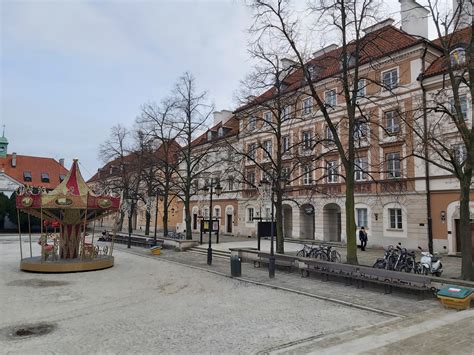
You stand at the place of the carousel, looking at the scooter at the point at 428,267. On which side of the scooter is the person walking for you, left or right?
left

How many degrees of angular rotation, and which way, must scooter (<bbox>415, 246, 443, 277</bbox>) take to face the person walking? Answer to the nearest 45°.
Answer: approximately 45° to its right

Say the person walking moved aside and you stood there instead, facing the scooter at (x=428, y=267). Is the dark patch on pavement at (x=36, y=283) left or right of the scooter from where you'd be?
right
